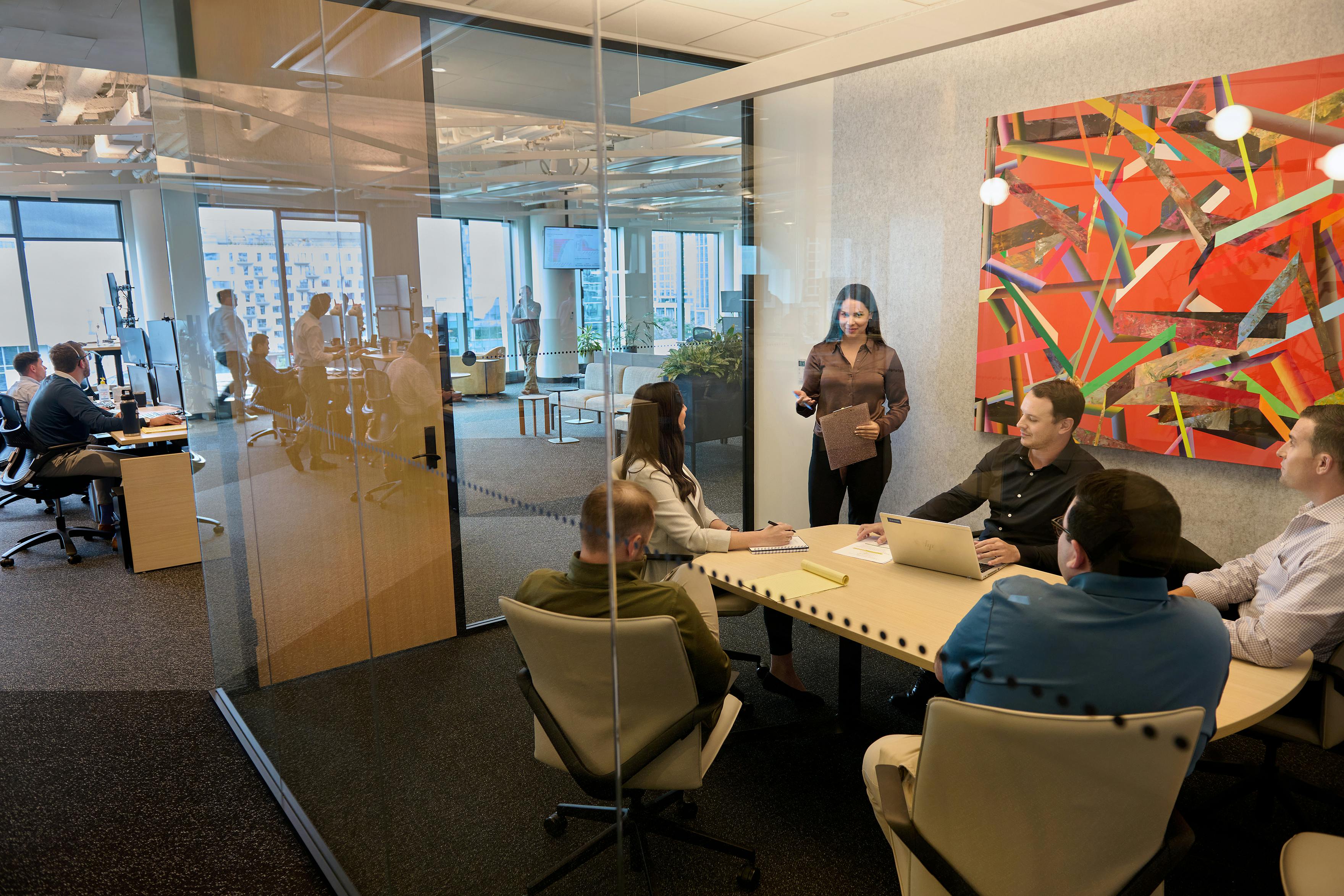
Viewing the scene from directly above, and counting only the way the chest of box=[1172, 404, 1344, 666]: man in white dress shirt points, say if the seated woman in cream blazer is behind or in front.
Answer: in front

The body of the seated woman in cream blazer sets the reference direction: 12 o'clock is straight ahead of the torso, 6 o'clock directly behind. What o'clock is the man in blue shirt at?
The man in blue shirt is roughly at 1 o'clock from the seated woman in cream blazer.

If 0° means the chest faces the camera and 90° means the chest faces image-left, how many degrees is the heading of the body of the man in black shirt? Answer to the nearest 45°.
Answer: approximately 45°

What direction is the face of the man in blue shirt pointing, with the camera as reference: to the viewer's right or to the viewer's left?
to the viewer's left

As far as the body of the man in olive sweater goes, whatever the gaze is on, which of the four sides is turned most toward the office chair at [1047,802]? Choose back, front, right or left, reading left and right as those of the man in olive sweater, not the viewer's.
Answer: right

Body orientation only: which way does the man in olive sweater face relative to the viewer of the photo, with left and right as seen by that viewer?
facing away from the viewer and to the right of the viewer

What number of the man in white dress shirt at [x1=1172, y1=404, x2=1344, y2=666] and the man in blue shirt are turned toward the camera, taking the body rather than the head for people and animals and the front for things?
0

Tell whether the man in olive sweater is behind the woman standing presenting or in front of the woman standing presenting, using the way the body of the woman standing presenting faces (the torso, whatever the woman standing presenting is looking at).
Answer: in front

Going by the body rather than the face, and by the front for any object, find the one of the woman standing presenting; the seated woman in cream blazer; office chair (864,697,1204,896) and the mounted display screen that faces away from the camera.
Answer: the office chair

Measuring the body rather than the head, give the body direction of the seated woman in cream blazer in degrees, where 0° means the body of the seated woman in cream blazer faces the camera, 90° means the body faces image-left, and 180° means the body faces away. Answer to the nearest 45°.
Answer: approximately 270°

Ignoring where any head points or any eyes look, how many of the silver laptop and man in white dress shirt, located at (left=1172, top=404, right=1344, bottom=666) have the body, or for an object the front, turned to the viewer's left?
1

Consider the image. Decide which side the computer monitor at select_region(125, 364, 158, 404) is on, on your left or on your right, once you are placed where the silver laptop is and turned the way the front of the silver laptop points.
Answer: on your left

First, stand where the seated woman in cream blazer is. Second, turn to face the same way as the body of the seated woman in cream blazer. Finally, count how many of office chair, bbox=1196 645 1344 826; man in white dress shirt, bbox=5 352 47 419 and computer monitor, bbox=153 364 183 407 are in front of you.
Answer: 1

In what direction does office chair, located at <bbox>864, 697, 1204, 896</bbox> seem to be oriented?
away from the camera

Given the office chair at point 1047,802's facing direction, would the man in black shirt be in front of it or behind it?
in front

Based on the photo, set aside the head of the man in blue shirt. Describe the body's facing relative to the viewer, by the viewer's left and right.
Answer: facing away from the viewer and to the left of the viewer
